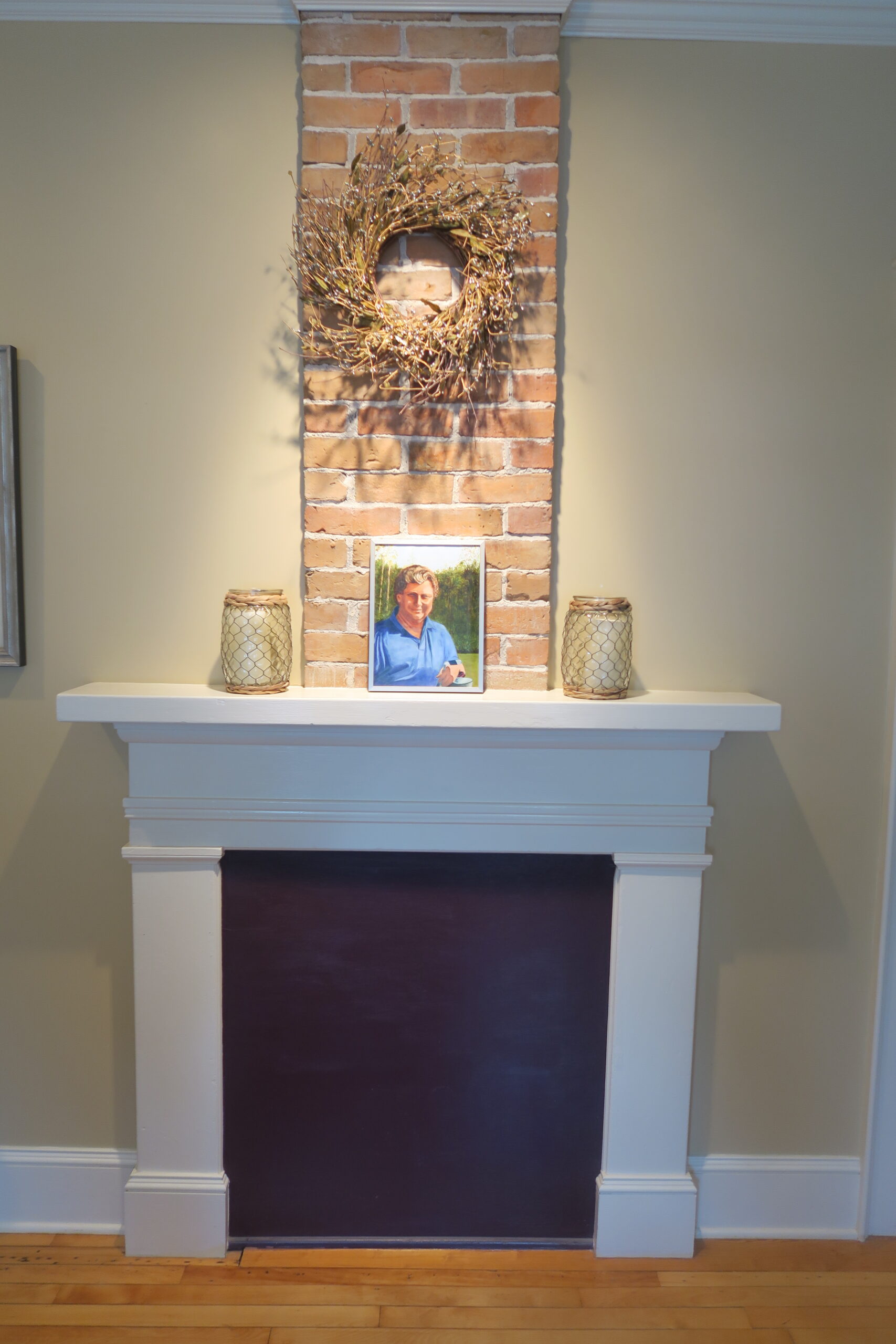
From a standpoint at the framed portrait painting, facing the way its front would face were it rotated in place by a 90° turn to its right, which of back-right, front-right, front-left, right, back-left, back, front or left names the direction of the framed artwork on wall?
front

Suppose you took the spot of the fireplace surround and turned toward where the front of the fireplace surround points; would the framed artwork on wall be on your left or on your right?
on your right

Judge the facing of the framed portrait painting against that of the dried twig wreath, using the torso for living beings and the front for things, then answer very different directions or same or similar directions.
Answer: same or similar directions

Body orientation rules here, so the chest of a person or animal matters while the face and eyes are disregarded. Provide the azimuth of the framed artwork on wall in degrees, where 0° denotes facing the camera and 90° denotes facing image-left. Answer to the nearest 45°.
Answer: approximately 0°

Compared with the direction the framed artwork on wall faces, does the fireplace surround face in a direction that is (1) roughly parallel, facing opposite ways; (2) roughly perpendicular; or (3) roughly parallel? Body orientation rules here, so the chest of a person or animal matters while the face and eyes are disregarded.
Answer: roughly parallel

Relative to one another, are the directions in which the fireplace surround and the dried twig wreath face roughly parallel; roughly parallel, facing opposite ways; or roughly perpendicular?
roughly parallel

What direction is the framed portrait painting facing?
toward the camera

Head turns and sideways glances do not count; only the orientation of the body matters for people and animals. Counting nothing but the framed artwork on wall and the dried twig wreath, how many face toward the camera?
2

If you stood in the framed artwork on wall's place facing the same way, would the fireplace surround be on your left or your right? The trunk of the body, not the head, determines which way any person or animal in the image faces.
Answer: on your left

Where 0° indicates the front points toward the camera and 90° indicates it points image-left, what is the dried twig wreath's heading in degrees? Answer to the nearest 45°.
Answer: approximately 0°
